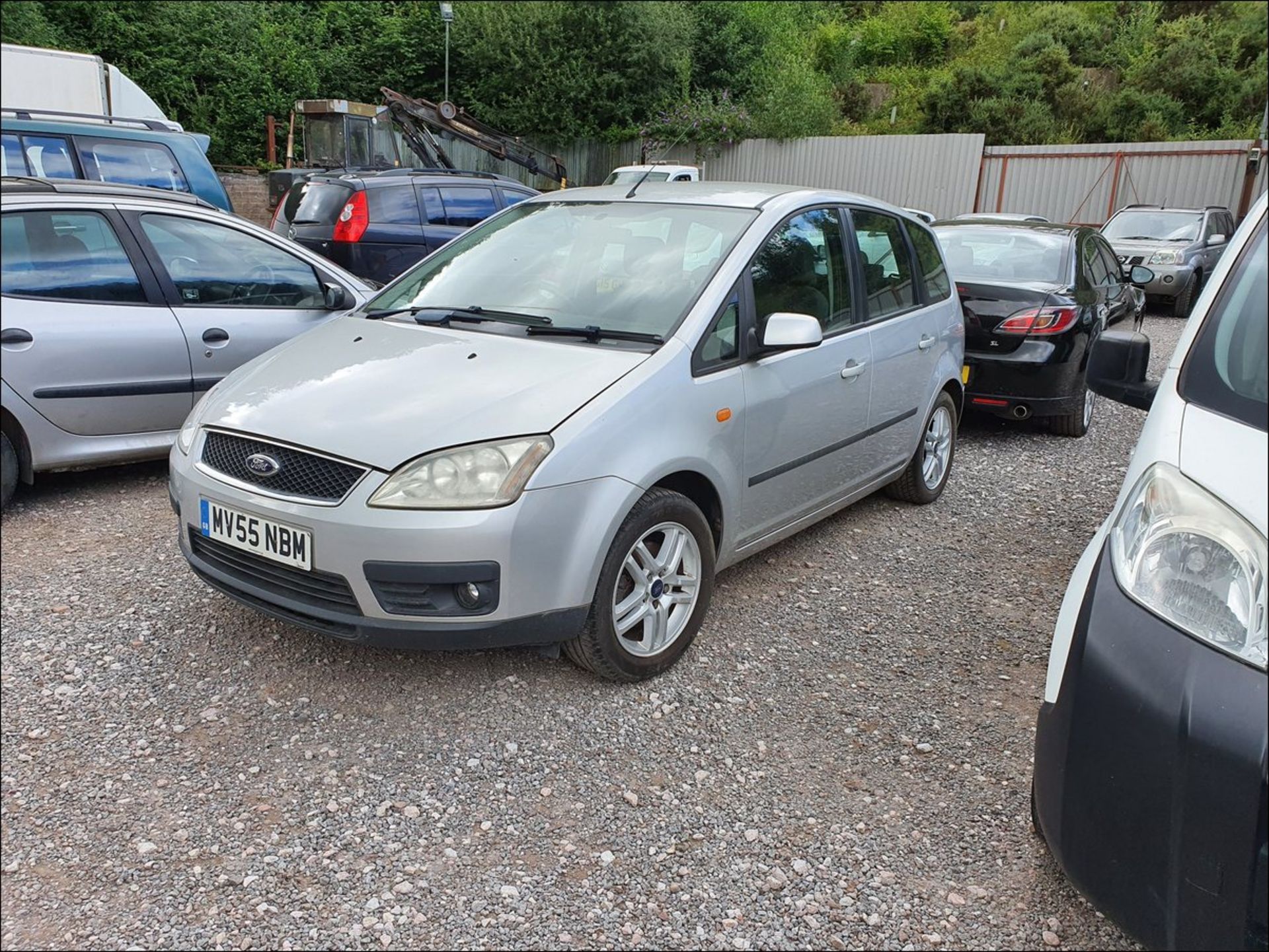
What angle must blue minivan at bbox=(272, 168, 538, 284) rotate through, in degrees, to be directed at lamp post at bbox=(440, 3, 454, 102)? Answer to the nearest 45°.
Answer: approximately 45° to its left

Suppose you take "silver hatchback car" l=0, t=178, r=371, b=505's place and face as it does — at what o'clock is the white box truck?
The white box truck is roughly at 9 o'clock from the silver hatchback car.

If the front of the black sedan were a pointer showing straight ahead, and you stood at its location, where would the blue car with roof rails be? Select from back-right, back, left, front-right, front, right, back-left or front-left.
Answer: back-left

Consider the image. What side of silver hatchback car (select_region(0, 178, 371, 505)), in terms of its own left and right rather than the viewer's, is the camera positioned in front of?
right

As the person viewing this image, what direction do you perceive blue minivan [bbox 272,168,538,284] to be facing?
facing away from the viewer and to the right of the viewer

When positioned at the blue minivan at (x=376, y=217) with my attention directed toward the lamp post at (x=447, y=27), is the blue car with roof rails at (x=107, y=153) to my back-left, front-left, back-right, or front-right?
back-left

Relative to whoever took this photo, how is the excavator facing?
facing to the right of the viewer

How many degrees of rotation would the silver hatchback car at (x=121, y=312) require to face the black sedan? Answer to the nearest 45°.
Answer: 0° — it already faces it
